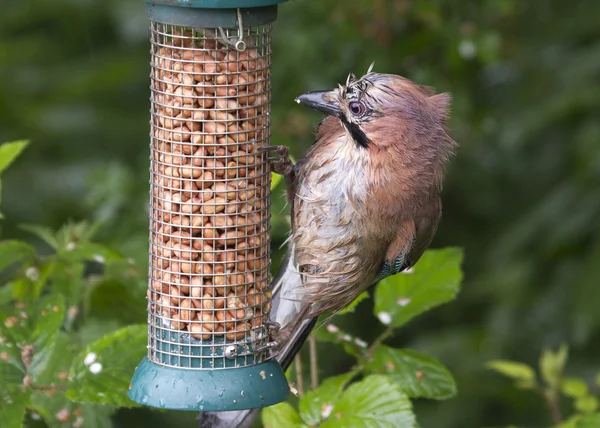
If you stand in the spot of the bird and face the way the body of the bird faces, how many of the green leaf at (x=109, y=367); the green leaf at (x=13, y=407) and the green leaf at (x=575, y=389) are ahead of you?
2

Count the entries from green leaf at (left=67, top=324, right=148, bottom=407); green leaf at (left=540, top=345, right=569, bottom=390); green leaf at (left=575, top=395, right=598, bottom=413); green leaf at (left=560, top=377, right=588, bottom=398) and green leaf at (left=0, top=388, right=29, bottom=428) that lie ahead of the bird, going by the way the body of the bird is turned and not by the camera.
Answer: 2

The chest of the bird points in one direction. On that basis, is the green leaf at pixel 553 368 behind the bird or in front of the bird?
behind

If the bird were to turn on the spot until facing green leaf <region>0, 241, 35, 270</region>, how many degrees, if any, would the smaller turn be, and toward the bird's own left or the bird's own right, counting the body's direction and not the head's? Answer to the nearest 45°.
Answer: approximately 45° to the bird's own right

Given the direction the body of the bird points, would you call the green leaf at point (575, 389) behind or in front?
behind

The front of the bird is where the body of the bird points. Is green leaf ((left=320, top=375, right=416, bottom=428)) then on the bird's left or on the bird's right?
on the bird's left

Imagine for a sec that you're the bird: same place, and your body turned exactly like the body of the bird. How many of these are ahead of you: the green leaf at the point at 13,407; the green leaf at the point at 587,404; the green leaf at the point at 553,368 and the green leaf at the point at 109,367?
2

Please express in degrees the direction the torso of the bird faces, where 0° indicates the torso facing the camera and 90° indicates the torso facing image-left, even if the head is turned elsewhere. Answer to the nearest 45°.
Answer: approximately 45°
